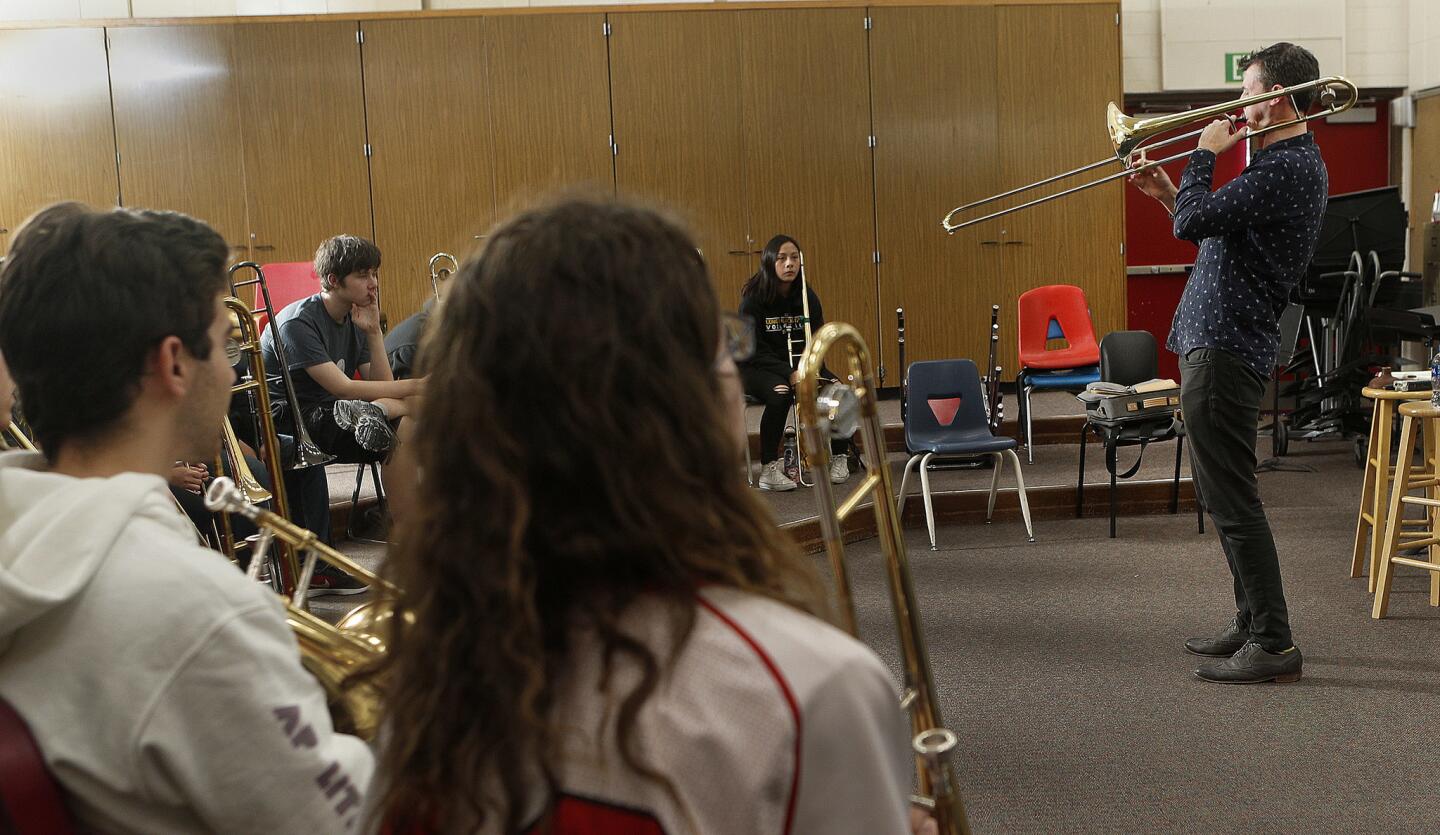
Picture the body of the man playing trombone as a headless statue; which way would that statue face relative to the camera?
to the viewer's left

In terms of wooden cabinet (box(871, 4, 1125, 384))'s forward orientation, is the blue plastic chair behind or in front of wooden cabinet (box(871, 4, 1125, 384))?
in front

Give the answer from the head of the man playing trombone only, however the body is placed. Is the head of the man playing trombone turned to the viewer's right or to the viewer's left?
to the viewer's left

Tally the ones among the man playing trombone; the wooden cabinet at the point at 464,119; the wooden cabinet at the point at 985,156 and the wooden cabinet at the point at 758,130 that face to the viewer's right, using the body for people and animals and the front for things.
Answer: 0

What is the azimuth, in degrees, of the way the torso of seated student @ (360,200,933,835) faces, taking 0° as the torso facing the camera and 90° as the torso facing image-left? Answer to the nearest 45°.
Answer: approximately 225°

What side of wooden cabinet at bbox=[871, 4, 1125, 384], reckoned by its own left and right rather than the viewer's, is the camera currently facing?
front

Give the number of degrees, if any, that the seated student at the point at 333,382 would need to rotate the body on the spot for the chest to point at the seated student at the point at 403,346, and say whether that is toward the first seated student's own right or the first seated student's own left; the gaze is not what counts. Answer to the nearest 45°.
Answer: approximately 90° to the first seated student's own left

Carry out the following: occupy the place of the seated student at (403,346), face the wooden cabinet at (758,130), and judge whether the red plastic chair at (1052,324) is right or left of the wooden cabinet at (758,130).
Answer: right

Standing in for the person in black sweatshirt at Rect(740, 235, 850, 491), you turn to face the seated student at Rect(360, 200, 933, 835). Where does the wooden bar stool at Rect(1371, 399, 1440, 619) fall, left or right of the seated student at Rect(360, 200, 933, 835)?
left

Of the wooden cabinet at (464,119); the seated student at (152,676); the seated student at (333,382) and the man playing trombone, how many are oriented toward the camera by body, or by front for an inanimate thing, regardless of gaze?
1

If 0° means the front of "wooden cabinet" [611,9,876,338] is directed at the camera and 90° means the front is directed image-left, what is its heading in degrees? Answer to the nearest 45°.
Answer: approximately 0°

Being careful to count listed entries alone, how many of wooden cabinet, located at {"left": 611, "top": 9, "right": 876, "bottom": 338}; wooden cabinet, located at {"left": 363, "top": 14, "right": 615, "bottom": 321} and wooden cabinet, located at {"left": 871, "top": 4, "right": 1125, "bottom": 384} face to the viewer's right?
0

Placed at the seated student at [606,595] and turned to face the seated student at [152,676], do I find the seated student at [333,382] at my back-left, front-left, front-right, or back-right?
front-right

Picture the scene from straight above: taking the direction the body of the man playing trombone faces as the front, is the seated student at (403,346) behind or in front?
in front

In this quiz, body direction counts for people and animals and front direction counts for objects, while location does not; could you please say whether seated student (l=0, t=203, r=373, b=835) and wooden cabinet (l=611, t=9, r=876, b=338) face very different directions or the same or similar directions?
very different directions

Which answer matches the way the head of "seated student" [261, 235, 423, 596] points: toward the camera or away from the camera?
toward the camera

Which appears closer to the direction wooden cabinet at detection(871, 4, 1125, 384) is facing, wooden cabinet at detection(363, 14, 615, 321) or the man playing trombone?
the man playing trombone

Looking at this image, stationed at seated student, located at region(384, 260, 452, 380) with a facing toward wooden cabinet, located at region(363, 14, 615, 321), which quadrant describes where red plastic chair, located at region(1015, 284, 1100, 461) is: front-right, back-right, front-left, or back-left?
front-right
